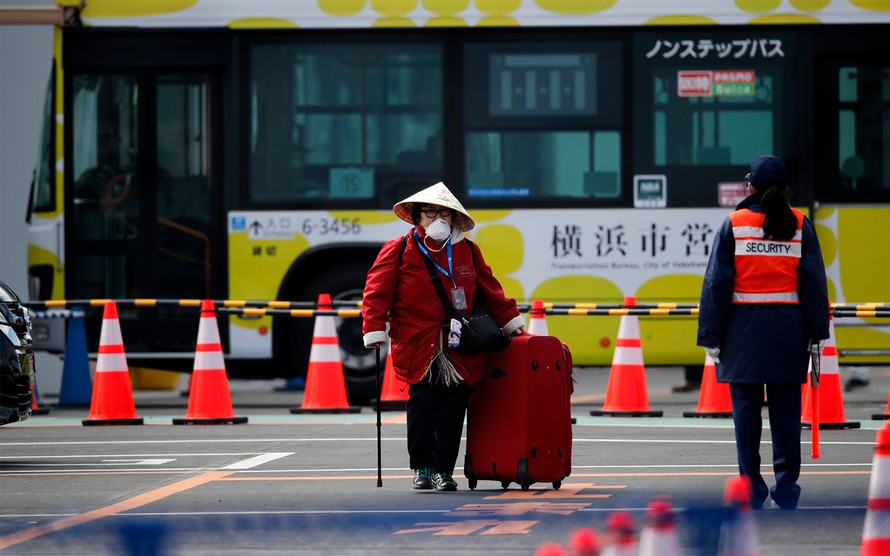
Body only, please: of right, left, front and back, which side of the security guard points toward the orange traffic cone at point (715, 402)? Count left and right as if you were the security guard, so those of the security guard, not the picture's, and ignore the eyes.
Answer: front

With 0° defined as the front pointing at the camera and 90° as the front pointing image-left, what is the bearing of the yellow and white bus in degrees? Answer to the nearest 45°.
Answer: approximately 90°

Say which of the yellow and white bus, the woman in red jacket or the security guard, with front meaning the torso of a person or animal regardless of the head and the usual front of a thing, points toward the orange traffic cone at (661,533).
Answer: the woman in red jacket

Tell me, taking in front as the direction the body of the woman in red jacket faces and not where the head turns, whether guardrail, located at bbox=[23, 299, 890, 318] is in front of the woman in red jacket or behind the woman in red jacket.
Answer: behind

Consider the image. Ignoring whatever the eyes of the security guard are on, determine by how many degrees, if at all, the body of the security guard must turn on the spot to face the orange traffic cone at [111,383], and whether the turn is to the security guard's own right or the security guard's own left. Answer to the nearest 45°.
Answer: approximately 45° to the security guard's own left

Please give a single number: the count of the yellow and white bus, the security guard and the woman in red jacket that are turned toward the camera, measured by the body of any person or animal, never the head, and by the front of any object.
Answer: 1

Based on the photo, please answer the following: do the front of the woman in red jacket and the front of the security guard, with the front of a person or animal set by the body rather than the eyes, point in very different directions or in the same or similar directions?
very different directions

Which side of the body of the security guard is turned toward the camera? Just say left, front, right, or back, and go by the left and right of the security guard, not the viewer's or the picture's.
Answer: back

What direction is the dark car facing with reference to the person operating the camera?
facing the viewer and to the right of the viewer

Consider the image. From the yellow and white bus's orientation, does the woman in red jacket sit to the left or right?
on its left

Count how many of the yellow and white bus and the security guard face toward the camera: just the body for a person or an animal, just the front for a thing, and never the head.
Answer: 0
